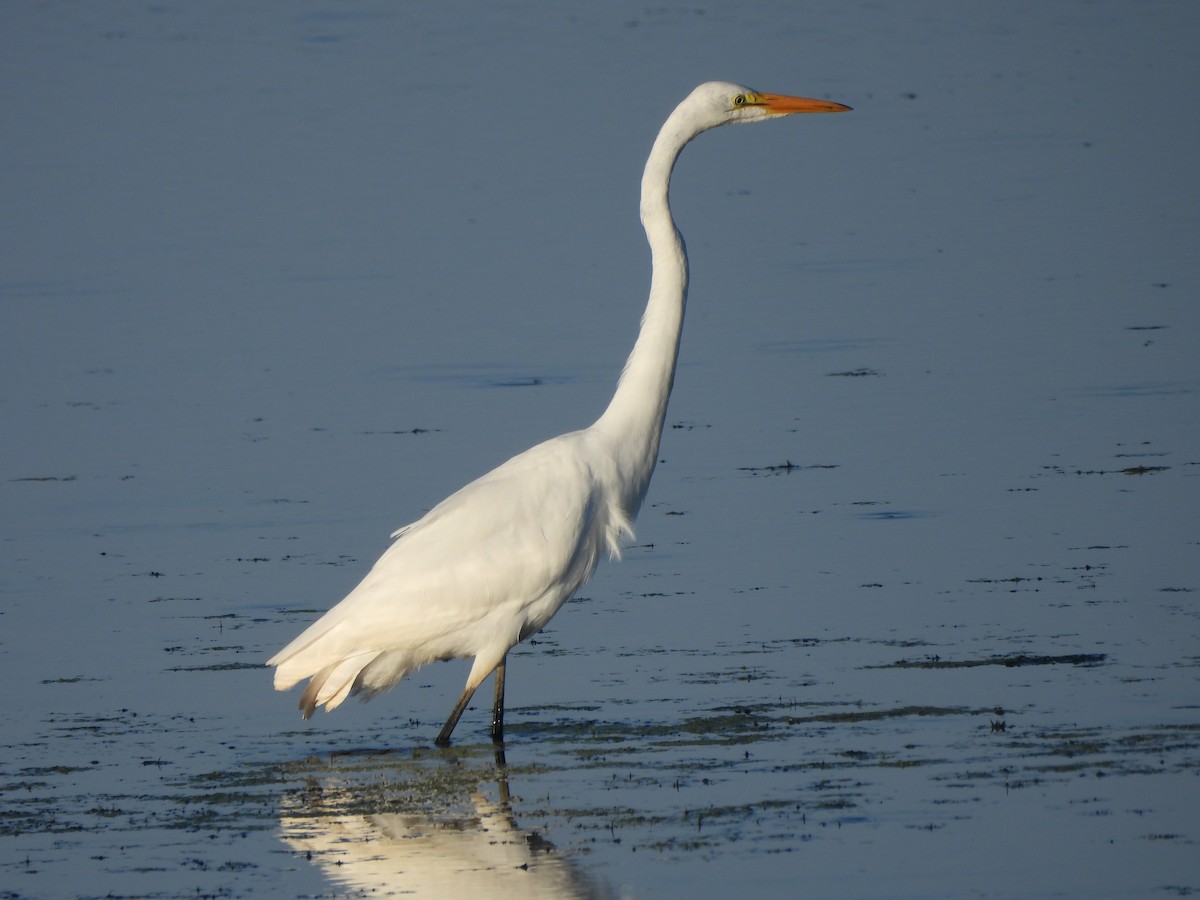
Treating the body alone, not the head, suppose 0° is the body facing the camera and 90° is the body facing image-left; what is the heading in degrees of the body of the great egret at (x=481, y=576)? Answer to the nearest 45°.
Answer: approximately 270°
